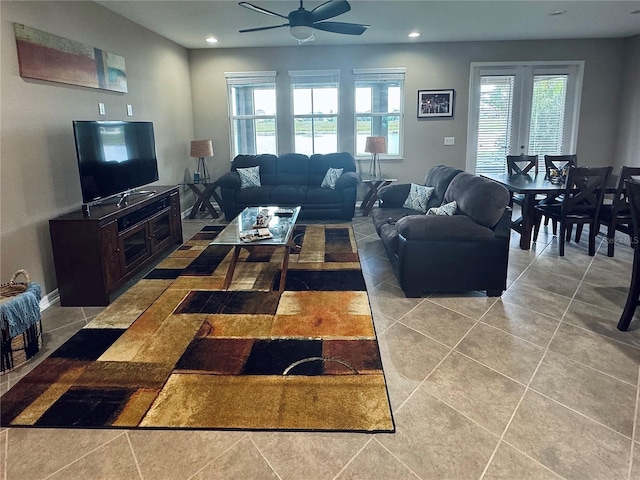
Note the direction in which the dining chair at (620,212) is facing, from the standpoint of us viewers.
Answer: facing away from the viewer and to the left of the viewer

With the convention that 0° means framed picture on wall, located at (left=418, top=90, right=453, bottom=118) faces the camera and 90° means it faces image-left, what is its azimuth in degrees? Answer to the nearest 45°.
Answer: approximately 0°

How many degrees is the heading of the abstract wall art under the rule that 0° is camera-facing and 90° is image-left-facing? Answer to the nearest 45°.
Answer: approximately 315°

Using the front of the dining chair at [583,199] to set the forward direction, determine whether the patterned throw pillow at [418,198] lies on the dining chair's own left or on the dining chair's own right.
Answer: on the dining chair's own left

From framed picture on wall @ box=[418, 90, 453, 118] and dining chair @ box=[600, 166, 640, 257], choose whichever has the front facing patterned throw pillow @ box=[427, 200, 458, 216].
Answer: the framed picture on wall

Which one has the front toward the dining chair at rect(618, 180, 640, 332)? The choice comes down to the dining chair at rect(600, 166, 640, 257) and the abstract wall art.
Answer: the abstract wall art

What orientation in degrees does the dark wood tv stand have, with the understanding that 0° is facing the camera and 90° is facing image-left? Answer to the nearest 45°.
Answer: approximately 315°

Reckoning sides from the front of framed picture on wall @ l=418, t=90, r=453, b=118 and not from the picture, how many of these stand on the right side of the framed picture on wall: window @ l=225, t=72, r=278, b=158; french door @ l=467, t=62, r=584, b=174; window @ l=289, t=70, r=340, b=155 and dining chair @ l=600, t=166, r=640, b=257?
2

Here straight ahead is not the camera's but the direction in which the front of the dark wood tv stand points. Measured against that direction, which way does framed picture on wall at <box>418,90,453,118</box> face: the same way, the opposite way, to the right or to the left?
to the right

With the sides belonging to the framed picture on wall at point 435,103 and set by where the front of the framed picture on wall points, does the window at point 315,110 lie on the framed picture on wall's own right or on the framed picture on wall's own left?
on the framed picture on wall's own right
